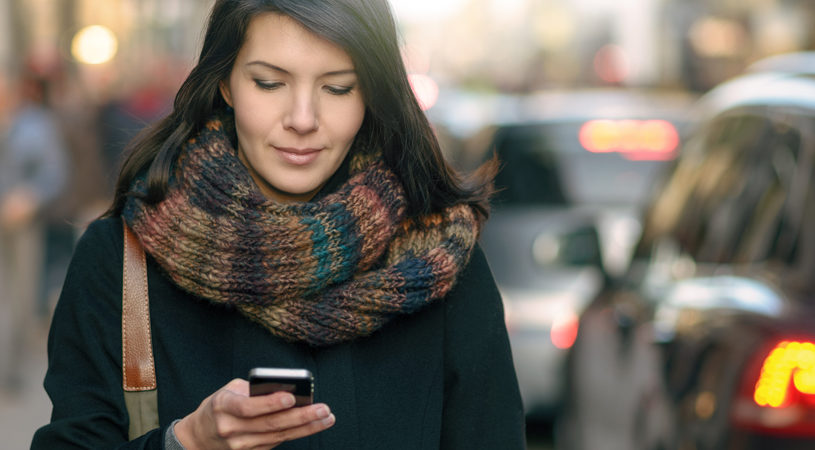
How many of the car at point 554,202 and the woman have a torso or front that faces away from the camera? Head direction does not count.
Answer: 1

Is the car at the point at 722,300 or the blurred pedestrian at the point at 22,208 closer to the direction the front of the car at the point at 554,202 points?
the blurred pedestrian

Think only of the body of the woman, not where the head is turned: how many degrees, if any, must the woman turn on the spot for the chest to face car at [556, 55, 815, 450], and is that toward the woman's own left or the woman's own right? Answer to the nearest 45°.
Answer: approximately 135° to the woman's own left

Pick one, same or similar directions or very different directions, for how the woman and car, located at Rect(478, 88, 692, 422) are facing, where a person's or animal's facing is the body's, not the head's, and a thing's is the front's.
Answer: very different directions

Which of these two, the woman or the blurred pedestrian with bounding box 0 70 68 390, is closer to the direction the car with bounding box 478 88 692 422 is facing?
the blurred pedestrian

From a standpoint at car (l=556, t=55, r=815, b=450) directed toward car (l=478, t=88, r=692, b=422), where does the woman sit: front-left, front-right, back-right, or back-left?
back-left

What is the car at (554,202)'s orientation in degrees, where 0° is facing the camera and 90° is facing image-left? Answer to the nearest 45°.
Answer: approximately 180°

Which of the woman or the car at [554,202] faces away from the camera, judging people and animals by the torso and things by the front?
the car

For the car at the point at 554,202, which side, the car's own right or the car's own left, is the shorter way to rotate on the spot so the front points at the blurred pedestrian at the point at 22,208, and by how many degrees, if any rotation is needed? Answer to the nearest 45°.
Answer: approximately 90° to the car's own left

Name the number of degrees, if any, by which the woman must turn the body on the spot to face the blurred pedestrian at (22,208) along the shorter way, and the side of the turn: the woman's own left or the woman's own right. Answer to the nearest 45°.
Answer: approximately 180°

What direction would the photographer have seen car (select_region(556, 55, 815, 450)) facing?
facing away from the viewer and to the left of the viewer
